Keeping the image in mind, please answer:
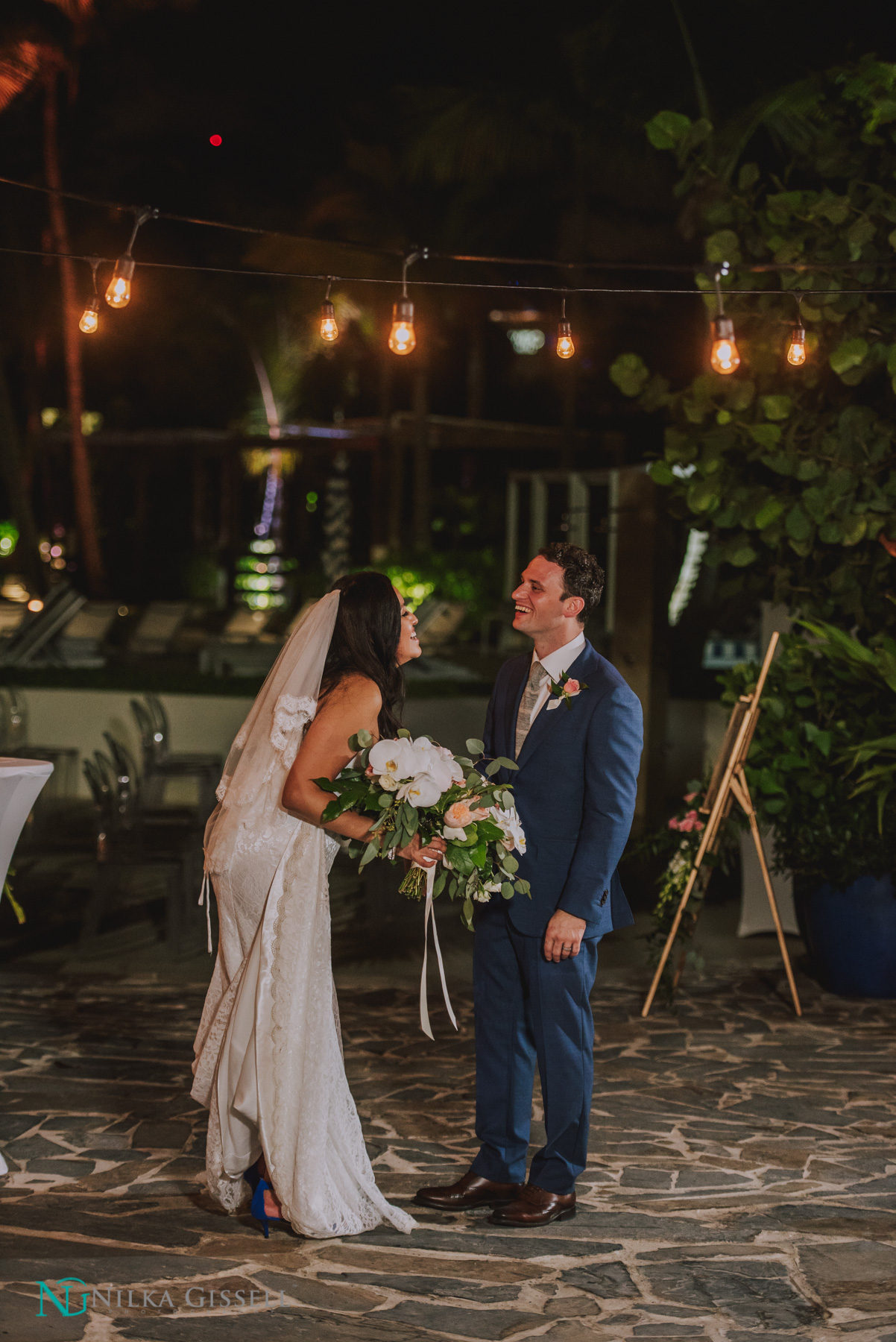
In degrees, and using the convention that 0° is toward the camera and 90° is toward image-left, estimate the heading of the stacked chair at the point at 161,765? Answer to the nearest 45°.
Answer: approximately 270°

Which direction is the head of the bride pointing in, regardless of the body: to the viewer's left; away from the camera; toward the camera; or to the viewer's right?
to the viewer's right

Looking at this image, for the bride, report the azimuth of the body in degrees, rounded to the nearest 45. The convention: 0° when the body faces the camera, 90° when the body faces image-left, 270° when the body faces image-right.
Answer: approximately 270°

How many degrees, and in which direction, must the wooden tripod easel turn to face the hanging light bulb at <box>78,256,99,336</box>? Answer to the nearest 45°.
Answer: approximately 45° to its left

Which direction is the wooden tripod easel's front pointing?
to the viewer's left

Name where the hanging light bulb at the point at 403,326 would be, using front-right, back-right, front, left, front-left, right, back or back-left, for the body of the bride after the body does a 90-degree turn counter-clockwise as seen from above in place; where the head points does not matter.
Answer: front

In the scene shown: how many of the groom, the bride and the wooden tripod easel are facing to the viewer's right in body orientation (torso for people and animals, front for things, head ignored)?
1
